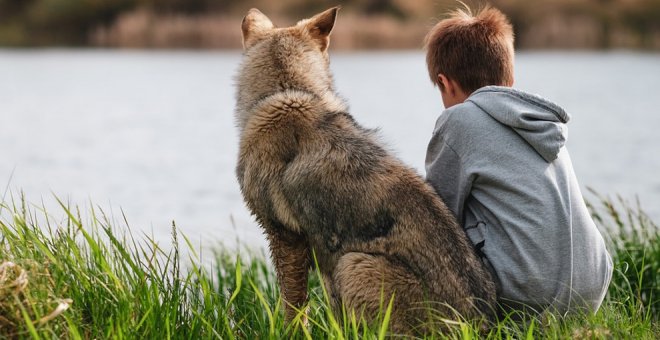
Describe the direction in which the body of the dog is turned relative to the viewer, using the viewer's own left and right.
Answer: facing away from the viewer and to the left of the viewer

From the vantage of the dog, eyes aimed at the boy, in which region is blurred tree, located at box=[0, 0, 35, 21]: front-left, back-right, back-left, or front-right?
back-left

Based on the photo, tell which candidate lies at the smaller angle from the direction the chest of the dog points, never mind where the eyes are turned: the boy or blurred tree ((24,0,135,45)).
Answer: the blurred tree

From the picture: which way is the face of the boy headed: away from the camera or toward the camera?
away from the camera

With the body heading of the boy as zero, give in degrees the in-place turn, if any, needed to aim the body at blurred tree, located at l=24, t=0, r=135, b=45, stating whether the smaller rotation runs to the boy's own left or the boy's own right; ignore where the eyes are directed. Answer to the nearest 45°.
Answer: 0° — they already face it

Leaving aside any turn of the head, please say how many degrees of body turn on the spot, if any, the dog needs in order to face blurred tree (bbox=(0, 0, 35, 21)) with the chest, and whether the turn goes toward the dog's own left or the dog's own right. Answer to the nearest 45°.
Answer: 0° — it already faces it

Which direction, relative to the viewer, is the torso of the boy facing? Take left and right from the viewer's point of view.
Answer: facing away from the viewer and to the left of the viewer

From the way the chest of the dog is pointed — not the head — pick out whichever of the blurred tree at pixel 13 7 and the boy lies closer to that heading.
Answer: the blurred tree

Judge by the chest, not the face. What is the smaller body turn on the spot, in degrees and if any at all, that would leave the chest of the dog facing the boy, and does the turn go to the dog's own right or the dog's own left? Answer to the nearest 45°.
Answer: approximately 135° to the dog's own right

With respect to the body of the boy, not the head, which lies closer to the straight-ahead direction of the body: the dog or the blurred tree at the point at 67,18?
the blurred tree
